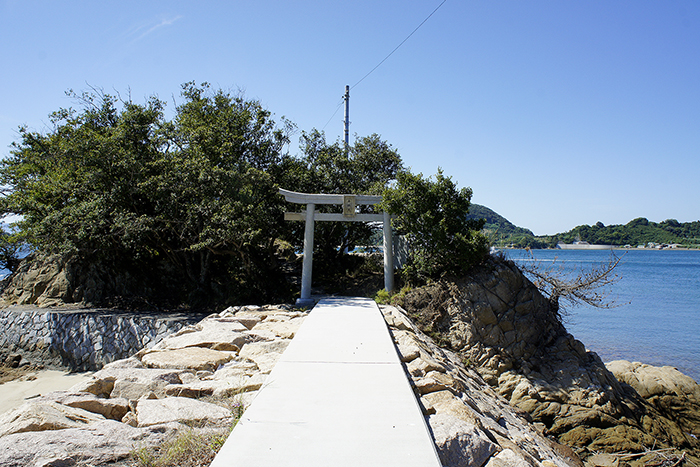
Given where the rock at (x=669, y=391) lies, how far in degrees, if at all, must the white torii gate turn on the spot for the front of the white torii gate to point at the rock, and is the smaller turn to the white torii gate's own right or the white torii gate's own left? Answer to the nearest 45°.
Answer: approximately 90° to the white torii gate's own left

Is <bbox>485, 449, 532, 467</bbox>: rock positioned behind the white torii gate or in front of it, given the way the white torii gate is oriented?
in front

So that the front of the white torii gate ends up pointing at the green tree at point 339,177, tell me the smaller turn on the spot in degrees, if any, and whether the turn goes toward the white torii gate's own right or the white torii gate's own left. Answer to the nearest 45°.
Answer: approximately 180°

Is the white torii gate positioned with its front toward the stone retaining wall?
no

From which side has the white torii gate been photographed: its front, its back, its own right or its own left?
front

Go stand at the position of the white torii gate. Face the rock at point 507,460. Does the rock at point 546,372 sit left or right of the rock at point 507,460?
left

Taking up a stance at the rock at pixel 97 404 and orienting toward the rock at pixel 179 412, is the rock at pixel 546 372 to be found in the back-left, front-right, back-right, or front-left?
front-left

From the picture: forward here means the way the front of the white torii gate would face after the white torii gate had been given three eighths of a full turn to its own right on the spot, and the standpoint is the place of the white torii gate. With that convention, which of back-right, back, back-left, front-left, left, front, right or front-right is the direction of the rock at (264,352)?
back-left

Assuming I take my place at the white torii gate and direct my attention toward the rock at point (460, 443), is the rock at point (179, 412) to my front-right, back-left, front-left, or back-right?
front-right

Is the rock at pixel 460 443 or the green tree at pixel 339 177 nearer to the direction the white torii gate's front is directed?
the rock

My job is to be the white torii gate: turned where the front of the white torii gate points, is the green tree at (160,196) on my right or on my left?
on my right

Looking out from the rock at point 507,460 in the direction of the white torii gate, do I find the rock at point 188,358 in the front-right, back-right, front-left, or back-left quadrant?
front-left

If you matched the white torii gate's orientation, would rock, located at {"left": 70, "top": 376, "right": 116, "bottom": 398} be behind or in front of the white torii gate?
in front

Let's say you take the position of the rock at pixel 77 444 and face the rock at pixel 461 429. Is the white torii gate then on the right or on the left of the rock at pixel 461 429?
left

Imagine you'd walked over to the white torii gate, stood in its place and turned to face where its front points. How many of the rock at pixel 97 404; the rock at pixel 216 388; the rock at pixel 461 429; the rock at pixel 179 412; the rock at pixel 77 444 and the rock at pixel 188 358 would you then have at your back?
0

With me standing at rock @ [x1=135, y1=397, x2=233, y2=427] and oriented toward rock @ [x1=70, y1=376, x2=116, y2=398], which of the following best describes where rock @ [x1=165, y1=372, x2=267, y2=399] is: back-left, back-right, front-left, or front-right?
front-right

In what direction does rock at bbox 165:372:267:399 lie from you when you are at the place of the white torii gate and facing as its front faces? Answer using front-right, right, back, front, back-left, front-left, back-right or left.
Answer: front

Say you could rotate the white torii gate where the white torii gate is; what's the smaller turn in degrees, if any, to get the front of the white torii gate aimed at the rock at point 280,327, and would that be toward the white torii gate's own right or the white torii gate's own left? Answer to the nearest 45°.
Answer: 0° — it already faces it

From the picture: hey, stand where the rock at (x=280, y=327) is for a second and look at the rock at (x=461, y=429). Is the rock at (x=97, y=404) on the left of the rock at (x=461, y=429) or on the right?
right
